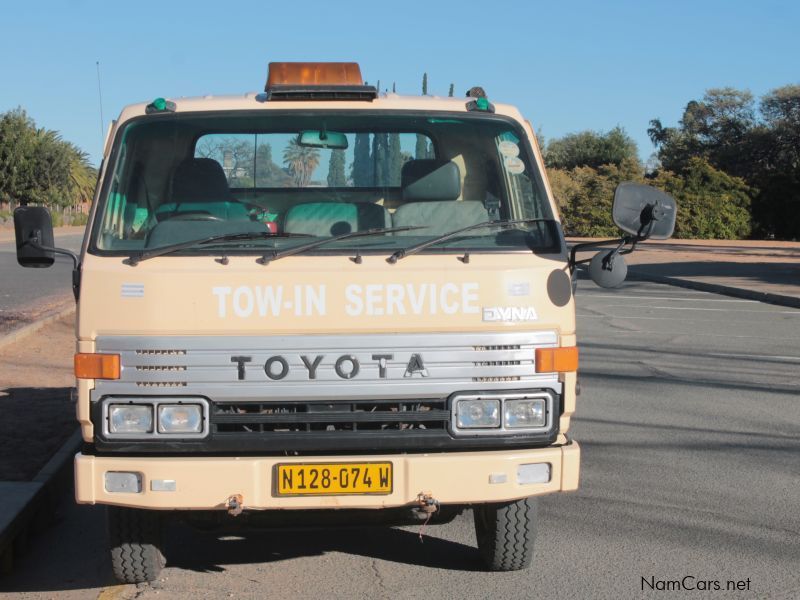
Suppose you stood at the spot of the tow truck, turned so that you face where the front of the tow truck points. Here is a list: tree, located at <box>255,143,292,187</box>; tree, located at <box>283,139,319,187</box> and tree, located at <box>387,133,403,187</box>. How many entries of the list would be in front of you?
0

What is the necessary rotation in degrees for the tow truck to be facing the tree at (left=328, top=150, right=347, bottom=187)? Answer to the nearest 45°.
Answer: approximately 180°

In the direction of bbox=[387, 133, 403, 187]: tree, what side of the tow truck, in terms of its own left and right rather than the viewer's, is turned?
back

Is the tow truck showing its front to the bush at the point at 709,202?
no

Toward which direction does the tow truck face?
toward the camera

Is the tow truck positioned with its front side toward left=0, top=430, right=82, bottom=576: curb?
no

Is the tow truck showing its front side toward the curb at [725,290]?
no

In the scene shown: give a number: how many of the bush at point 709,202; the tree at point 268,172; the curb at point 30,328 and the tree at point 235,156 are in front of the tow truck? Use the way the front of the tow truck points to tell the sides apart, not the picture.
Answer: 0

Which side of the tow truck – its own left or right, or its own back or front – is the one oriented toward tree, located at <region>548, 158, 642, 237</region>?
back

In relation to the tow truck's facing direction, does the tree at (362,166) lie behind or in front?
behind

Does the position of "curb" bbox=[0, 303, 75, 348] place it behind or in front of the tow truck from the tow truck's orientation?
behind

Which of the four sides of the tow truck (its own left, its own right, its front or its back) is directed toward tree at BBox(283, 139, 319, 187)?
back
